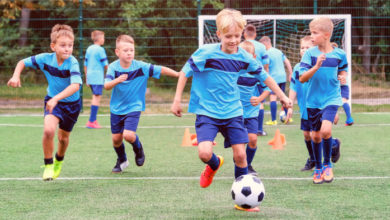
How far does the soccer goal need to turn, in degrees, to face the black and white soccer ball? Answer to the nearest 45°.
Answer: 0° — it already faces it

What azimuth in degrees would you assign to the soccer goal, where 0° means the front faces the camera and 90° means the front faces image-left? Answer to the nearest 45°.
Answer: approximately 0°
